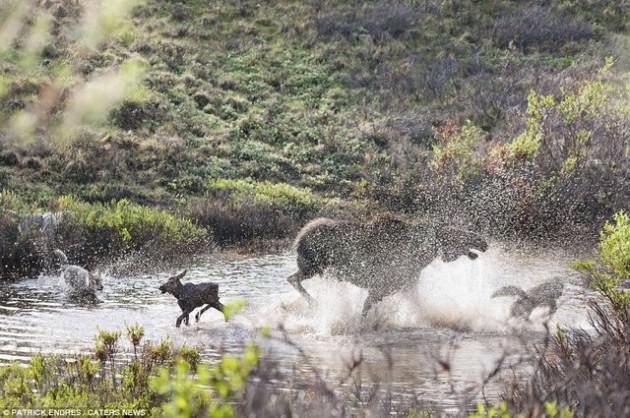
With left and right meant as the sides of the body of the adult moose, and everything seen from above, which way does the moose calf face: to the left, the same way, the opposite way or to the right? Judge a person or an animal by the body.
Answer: the opposite way

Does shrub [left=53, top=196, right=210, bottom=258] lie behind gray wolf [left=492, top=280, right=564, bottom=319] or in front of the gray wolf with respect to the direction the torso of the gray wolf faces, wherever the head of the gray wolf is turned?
behind

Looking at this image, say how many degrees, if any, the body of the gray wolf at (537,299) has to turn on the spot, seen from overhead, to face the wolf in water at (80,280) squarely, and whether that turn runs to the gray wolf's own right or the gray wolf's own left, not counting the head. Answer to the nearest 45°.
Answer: approximately 180°

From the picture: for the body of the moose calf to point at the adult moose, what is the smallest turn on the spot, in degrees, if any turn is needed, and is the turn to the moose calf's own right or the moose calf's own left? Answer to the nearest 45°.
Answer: approximately 180°

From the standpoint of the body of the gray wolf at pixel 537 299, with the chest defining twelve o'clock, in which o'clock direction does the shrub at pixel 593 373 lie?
The shrub is roughly at 3 o'clock from the gray wolf.

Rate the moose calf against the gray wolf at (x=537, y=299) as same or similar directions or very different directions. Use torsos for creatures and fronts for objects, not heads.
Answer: very different directions

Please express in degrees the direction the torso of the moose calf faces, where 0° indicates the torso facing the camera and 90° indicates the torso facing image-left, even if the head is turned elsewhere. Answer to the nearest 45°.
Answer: approximately 90°

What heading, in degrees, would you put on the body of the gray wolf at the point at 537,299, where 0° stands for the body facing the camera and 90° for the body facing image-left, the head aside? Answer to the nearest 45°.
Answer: approximately 270°

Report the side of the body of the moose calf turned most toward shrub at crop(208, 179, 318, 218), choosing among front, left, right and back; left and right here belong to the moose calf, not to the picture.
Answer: right

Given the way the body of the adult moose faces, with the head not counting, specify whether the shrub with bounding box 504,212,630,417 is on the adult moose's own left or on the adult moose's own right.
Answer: on the adult moose's own right

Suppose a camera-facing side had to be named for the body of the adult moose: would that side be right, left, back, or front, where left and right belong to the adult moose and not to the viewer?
right

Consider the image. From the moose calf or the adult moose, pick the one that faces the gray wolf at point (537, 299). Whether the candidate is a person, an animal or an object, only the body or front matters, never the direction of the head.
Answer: the adult moose

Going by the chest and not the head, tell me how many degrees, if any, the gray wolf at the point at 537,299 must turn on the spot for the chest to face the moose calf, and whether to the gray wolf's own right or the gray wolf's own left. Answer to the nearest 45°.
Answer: approximately 180°

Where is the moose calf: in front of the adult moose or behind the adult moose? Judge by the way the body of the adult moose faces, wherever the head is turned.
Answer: behind
